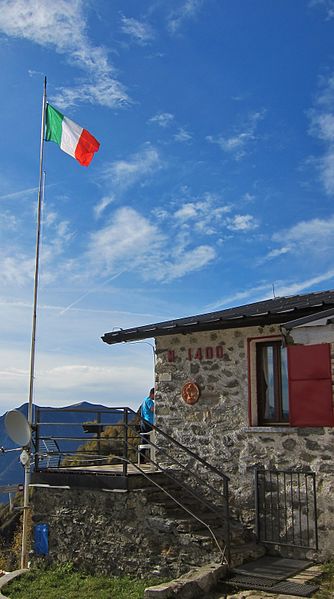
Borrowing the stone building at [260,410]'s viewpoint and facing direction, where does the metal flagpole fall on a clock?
The metal flagpole is roughly at 2 o'clock from the stone building.

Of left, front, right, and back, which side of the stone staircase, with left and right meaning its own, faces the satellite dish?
back

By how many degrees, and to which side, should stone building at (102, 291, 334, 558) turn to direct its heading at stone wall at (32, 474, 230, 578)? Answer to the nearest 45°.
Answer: approximately 45° to its right

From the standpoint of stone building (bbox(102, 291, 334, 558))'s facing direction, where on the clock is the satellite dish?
The satellite dish is roughly at 2 o'clock from the stone building.

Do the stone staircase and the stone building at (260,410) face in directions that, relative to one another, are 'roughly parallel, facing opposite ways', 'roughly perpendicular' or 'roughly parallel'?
roughly perpendicular

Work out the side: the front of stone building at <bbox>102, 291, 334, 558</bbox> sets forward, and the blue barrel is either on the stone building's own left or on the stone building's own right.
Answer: on the stone building's own right

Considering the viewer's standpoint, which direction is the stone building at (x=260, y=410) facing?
facing the viewer and to the left of the viewer

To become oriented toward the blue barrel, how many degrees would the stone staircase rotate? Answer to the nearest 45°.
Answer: approximately 180°
